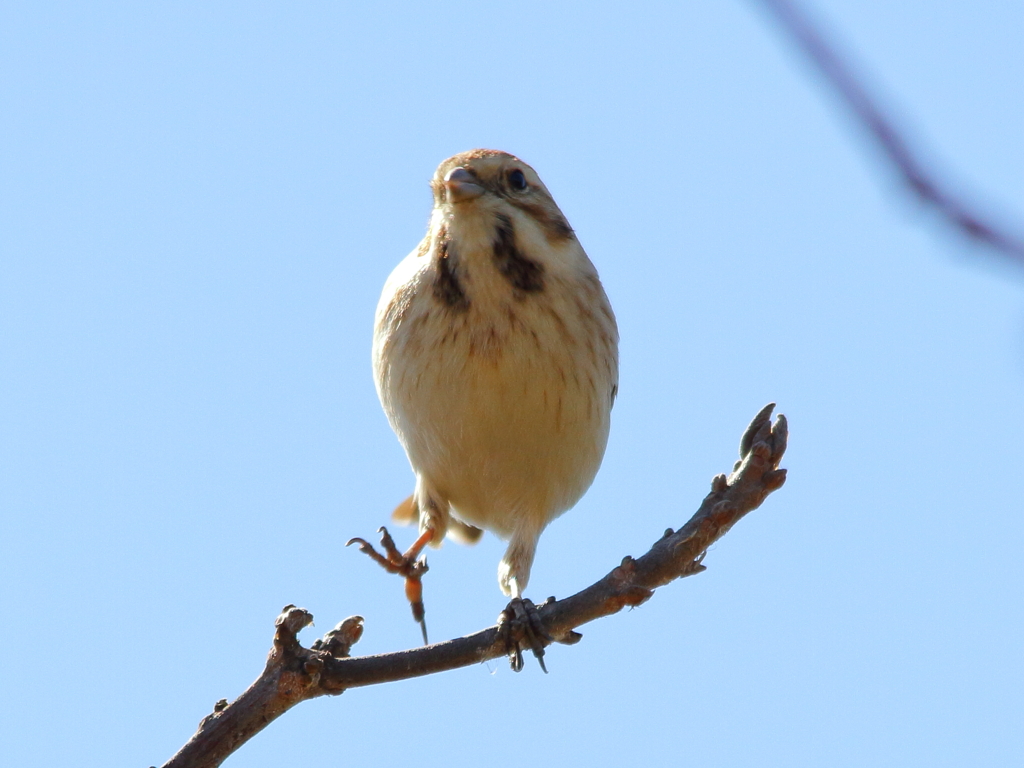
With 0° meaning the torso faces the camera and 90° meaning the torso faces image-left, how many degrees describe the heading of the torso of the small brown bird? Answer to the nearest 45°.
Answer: approximately 0°
